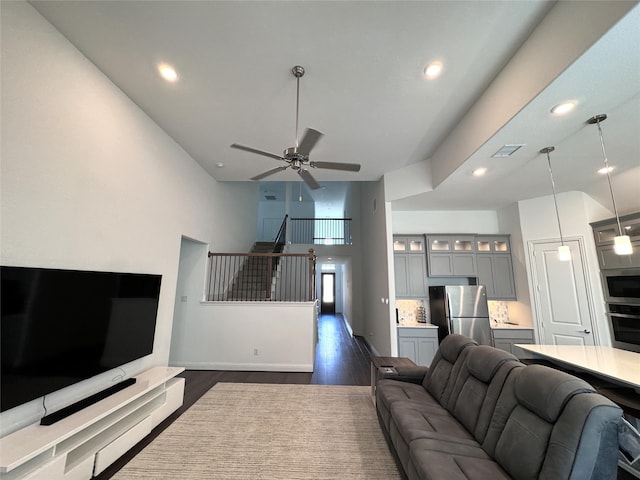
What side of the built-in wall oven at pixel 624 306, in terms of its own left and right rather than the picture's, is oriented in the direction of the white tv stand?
front

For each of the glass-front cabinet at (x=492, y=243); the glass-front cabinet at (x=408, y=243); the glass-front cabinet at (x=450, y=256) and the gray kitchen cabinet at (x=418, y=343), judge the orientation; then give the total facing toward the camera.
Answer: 4

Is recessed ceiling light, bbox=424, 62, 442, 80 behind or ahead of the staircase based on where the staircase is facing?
ahead

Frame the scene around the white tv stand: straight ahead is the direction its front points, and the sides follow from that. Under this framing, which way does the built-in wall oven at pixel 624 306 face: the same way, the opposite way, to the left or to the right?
the opposite way

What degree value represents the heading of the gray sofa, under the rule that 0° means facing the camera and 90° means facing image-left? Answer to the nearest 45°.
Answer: approximately 45°

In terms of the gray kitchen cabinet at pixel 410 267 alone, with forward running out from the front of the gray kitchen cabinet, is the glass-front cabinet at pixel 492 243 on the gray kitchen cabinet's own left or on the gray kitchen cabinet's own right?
on the gray kitchen cabinet's own left

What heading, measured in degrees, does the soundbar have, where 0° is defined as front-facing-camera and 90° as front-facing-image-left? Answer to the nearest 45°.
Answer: approximately 315°

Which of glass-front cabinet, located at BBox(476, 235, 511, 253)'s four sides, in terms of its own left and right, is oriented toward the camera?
front

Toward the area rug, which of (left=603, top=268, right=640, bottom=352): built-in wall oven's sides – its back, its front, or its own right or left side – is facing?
front

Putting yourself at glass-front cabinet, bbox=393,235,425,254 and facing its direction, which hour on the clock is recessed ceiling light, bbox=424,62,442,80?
The recessed ceiling light is roughly at 12 o'clock from the glass-front cabinet.

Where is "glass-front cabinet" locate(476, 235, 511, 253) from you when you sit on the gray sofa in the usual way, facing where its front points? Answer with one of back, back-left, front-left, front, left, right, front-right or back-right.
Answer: back-right

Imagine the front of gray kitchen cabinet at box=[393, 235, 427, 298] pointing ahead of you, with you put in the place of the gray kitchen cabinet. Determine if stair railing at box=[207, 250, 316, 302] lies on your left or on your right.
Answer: on your right

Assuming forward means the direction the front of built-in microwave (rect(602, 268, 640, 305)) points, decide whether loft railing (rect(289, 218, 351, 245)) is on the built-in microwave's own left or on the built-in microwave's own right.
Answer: on the built-in microwave's own right

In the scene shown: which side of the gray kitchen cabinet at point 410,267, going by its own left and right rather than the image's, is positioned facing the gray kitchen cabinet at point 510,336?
left

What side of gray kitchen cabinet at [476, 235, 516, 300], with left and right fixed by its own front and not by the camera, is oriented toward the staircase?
right

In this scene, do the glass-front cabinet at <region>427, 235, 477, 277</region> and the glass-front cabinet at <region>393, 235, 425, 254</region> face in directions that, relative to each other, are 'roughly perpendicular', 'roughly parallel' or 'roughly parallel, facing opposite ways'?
roughly parallel

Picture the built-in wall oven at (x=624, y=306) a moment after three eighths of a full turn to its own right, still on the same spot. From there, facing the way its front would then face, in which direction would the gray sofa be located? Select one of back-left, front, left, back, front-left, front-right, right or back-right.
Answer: back

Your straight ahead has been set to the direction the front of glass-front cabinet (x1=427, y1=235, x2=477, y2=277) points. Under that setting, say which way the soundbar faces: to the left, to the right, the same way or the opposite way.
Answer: to the left
